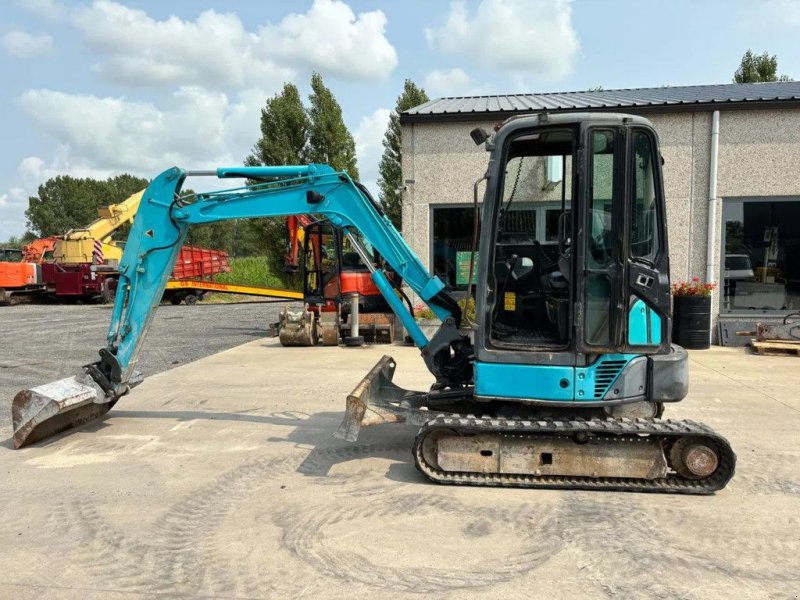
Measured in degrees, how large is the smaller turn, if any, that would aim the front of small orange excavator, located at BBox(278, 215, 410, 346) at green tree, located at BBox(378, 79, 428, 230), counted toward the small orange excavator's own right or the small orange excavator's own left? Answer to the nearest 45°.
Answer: approximately 135° to the small orange excavator's own right

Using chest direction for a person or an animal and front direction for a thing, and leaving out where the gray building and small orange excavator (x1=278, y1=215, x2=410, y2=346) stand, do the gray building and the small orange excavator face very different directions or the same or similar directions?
same or similar directions

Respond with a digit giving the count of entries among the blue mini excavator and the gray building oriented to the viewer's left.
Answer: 1

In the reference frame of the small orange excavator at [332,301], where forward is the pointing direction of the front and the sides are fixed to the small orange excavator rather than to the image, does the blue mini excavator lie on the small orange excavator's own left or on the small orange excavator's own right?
on the small orange excavator's own left

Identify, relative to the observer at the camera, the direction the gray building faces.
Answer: facing the viewer

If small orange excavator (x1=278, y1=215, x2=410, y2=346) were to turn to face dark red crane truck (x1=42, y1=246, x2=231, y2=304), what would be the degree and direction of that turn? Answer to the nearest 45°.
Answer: approximately 90° to its right

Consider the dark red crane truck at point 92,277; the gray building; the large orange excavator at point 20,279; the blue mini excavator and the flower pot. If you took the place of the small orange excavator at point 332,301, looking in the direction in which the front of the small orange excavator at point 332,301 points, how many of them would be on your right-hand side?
2

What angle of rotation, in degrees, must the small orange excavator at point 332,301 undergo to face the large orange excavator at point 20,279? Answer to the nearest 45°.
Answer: approximately 90° to its right

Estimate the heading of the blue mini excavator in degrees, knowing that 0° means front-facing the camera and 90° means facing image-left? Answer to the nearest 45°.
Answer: approximately 90°

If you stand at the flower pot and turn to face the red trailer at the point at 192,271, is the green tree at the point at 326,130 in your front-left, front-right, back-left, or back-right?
front-right

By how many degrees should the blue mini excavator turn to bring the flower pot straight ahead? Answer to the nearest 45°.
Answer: approximately 135° to its right

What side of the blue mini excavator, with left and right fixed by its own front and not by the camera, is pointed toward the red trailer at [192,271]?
right

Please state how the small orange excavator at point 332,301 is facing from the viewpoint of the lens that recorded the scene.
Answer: facing the viewer and to the left of the viewer

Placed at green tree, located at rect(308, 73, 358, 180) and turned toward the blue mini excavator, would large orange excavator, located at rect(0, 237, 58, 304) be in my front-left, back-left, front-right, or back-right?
front-right

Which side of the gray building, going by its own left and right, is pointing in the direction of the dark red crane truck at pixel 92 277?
right

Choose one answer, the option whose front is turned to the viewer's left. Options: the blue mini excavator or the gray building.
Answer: the blue mini excavator

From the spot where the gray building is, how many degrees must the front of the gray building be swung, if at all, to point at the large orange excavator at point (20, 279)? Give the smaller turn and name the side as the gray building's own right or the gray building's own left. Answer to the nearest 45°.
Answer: approximately 90° to the gray building's own right
